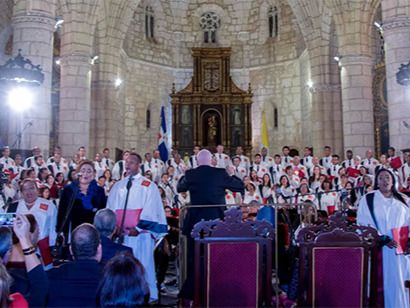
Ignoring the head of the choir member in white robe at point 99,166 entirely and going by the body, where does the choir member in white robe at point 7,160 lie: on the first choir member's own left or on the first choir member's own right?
on the first choir member's own right

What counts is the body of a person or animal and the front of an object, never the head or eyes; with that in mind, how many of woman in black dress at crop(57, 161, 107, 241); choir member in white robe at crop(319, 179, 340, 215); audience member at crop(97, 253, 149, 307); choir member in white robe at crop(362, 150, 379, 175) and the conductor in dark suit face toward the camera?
3

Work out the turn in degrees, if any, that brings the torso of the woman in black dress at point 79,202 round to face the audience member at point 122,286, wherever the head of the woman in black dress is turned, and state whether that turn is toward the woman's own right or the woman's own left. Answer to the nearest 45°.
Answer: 0° — they already face them

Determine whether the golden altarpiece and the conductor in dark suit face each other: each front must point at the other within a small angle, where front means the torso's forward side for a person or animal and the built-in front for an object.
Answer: yes

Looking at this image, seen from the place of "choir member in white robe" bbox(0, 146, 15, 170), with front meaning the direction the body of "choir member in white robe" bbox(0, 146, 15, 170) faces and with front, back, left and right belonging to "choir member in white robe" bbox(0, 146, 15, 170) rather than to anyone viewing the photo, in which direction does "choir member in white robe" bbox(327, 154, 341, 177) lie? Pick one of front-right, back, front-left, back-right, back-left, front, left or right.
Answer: front-left

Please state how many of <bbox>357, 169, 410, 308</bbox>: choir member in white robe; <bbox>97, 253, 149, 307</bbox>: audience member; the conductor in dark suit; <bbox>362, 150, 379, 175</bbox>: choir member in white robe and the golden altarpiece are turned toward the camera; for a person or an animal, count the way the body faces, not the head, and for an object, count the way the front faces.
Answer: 3

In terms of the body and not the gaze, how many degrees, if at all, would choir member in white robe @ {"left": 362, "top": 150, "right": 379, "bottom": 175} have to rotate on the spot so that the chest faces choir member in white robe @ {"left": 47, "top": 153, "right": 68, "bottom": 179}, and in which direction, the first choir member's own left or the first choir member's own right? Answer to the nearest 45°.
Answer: approximately 45° to the first choir member's own right

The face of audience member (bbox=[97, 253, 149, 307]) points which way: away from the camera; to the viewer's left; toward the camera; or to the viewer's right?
away from the camera

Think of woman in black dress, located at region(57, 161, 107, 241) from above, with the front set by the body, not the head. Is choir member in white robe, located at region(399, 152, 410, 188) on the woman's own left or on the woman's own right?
on the woman's own left

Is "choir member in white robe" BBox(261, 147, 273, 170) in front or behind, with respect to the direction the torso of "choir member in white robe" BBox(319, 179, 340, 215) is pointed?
behind

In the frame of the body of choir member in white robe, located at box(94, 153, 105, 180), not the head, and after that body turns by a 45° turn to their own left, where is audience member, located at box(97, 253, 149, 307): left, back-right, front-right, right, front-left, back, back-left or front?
right

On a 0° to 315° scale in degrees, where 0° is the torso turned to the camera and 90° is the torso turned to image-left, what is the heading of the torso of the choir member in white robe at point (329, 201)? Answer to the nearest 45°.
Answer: approximately 0°
